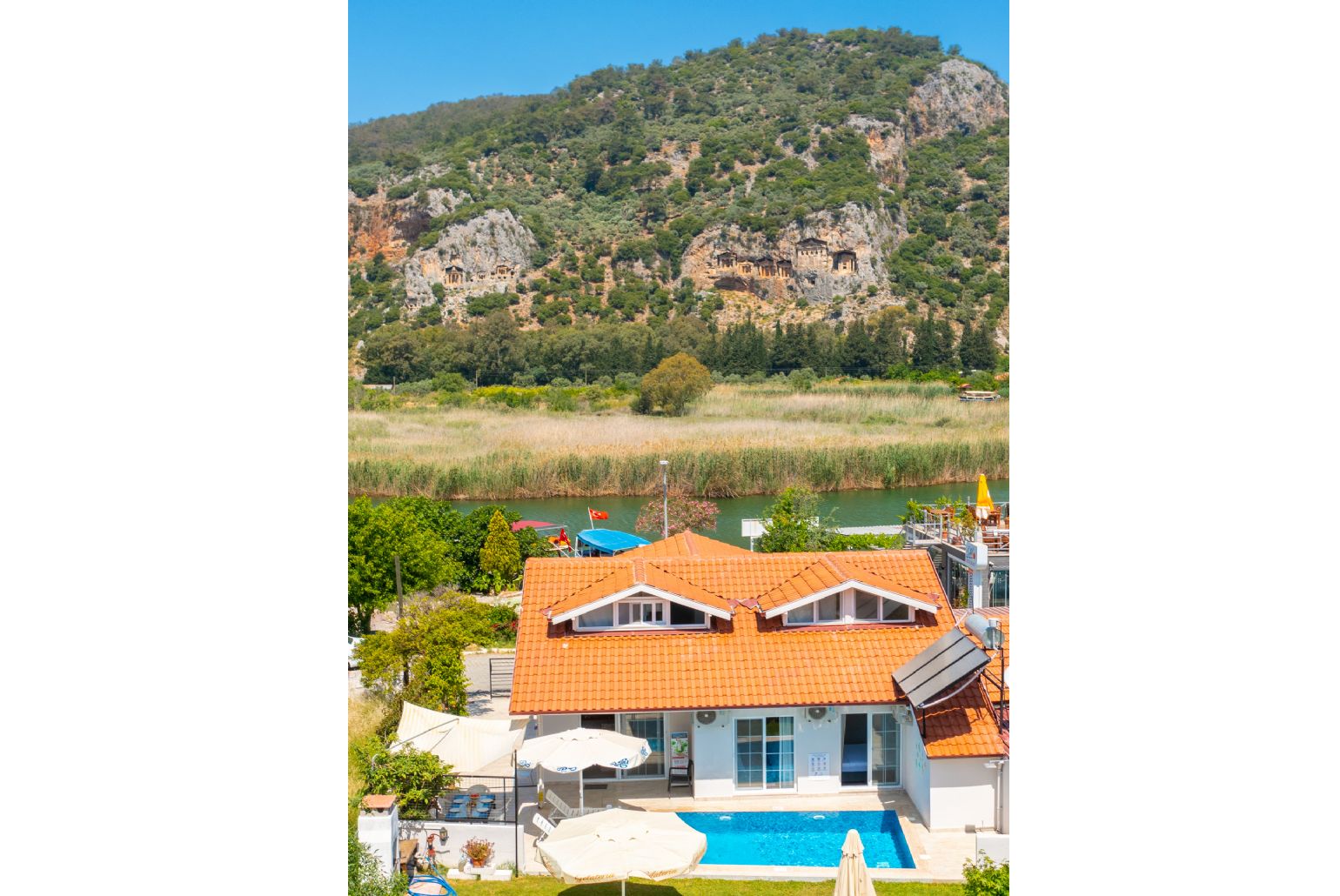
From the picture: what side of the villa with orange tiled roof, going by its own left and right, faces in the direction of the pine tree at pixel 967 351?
back

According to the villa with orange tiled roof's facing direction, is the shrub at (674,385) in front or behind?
behind

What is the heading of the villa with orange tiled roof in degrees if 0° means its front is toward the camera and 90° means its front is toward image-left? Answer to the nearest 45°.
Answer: approximately 0°

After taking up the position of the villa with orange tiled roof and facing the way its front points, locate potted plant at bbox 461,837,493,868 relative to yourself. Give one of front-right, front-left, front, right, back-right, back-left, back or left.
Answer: front-right

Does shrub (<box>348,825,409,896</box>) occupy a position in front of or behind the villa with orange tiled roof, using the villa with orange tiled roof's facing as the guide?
in front

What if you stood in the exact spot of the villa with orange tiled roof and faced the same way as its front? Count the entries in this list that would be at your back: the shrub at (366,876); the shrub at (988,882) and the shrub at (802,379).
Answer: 1

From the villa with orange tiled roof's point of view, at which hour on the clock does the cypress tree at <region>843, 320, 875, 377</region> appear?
The cypress tree is roughly at 6 o'clock from the villa with orange tiled roof.

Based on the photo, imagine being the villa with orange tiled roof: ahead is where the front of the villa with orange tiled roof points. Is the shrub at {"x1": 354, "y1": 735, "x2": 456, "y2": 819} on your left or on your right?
on your right

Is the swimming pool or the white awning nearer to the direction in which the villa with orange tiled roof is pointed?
the swimming pool

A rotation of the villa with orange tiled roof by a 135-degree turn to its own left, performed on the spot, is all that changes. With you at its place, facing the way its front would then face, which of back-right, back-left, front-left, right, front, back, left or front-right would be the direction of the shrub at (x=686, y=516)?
front-left

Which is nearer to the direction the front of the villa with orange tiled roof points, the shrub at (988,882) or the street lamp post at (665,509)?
the shrub

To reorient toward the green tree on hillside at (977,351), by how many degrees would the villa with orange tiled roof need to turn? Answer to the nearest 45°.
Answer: approximately 180°

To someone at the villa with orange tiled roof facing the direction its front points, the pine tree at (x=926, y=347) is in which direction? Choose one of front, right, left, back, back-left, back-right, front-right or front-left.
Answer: back

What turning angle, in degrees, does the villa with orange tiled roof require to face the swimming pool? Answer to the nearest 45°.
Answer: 0° — it already faces it
